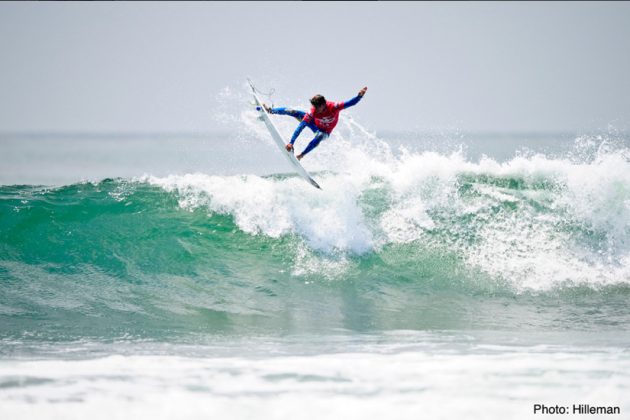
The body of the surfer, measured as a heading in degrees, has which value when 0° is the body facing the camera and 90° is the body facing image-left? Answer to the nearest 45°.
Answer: approximately 45°
